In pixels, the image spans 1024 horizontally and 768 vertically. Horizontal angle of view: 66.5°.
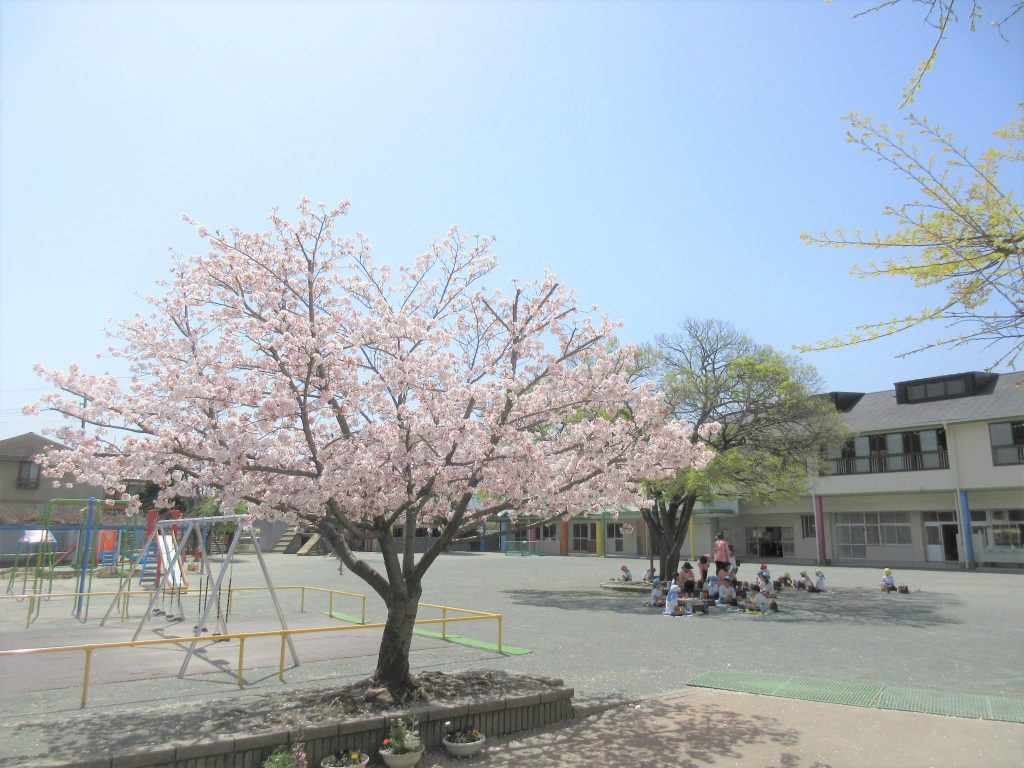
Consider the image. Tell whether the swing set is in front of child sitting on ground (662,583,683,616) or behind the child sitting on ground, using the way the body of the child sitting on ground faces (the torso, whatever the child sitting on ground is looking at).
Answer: behind

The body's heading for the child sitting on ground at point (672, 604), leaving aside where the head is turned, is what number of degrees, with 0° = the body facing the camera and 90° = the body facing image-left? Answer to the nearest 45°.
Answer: approximately 225°

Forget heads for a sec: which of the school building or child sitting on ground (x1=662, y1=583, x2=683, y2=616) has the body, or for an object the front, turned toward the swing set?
the school building

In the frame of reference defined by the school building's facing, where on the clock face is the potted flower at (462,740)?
The potted flower is roughly at 11 o'clock from the school building.

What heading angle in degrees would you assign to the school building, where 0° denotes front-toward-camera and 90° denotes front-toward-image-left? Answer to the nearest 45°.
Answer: approximately 45°

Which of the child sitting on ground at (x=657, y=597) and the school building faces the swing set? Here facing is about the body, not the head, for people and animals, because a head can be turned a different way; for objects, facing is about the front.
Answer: the school building

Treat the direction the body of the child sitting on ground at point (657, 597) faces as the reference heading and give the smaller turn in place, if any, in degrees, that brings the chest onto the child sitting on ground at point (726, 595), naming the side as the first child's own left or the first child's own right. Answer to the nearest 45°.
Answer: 0° — they already face them

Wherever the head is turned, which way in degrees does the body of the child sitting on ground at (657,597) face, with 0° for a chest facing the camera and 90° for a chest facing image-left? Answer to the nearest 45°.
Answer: approximately 270°

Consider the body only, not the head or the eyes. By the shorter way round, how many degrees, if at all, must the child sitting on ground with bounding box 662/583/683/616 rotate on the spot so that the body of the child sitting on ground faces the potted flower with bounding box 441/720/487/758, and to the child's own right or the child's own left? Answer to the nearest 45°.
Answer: approximately 135° to the child's own right

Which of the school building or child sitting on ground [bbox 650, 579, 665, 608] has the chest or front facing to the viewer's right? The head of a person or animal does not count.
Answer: the child sitting on ground

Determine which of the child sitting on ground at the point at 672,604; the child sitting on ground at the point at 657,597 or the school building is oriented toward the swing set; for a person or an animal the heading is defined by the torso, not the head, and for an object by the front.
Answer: the school building

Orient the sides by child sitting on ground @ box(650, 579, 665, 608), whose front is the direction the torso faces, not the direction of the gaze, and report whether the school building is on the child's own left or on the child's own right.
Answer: on the child's own left

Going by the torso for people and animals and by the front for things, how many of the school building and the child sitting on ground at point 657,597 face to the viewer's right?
1

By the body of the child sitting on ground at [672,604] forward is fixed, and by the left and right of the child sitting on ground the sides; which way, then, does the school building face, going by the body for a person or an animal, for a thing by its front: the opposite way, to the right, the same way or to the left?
the opposite way
